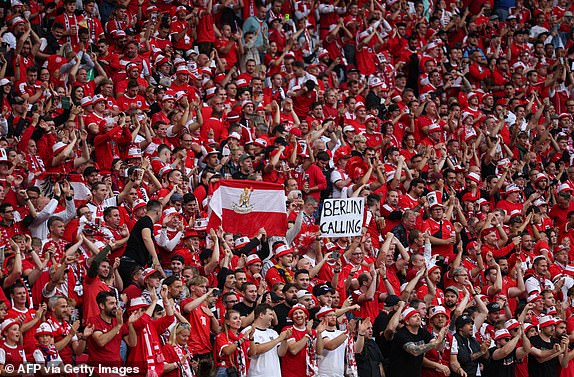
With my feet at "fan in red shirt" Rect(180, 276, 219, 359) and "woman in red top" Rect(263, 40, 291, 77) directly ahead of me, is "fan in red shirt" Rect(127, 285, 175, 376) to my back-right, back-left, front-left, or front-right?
back-left

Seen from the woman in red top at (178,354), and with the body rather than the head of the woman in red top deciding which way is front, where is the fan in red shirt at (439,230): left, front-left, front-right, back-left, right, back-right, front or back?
left

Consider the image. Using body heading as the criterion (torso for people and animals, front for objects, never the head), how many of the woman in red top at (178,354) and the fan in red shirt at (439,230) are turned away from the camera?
0

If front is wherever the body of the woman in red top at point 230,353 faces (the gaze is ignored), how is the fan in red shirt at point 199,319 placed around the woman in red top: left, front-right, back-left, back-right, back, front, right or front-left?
back

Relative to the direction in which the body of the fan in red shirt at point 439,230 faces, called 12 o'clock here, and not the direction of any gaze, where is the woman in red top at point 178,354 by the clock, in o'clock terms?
The woman in red top is roughly at 1 o'clock from the fan in red shirt.

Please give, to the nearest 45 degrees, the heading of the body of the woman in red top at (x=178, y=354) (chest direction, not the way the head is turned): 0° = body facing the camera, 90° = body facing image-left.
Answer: approximately 315°

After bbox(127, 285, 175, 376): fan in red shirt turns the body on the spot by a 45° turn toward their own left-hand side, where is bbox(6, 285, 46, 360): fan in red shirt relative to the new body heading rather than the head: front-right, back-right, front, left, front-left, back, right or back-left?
back

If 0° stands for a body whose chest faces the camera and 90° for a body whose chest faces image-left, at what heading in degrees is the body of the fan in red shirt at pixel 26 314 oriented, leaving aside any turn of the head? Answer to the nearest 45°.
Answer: approximately 315°

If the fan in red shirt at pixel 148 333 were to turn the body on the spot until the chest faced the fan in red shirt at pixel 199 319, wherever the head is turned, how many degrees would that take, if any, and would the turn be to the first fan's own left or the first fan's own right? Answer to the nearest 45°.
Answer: approximately 90° to the first fan's own left

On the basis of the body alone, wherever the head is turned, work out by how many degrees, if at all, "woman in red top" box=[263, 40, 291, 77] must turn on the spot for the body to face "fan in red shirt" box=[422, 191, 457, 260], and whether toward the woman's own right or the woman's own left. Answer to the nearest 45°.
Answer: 0° — they already face them

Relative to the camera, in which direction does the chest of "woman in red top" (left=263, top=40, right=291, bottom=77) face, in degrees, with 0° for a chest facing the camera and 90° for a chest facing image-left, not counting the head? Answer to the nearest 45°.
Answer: approximately 315°
